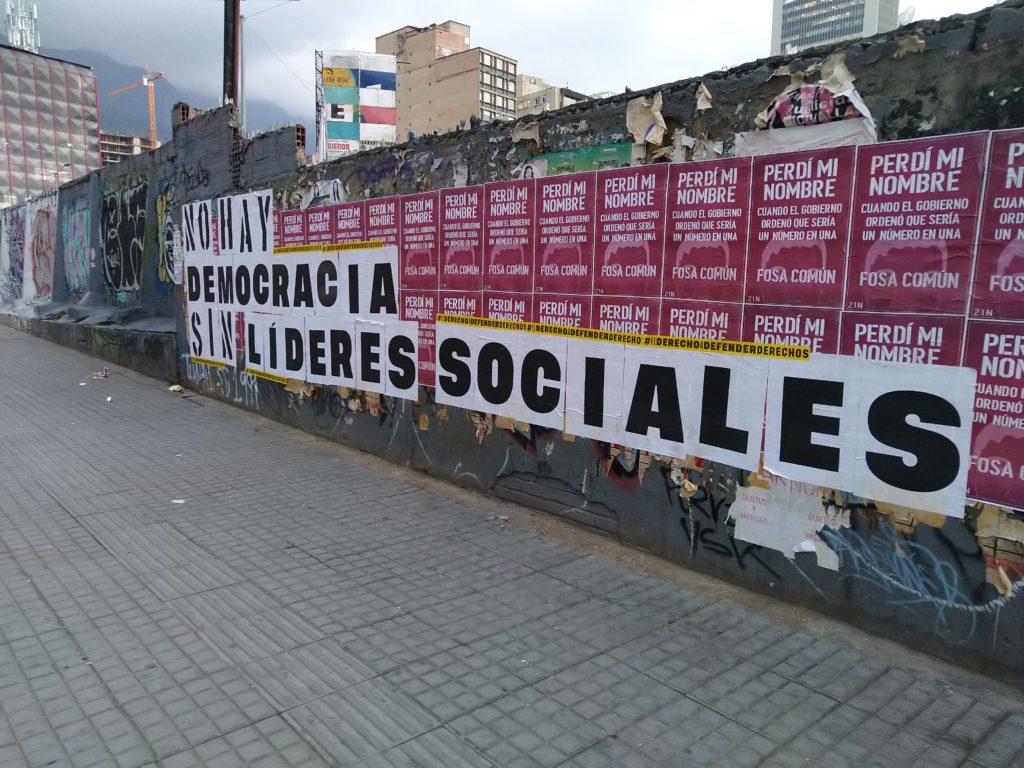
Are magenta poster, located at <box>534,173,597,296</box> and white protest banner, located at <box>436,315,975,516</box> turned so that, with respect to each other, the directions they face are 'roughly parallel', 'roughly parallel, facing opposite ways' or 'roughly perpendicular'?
roughly parallel

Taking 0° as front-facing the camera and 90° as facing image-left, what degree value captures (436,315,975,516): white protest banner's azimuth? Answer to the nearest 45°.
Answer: approximately 45°

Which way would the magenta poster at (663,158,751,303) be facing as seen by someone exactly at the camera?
facing the viewer and to the left of the viewer

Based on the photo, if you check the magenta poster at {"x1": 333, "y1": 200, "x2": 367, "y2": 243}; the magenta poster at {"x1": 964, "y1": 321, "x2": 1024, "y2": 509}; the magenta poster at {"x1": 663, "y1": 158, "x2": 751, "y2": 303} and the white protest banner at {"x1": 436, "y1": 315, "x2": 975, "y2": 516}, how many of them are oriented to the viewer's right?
0

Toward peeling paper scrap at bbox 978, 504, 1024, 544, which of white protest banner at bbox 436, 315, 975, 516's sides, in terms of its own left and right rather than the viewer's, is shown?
left

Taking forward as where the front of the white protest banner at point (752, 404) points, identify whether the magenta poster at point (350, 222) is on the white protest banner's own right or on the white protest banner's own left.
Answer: on the white protest banner's own right

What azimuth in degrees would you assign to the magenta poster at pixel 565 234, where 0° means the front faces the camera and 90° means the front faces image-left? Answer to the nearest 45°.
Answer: approximately 45°

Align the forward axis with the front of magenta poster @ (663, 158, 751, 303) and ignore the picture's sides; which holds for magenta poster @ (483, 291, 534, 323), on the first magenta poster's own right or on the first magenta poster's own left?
on the first magenta poster's own right

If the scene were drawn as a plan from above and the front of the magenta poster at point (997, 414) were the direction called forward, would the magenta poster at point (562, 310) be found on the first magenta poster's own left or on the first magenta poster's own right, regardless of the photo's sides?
on the first magenta poster's own right

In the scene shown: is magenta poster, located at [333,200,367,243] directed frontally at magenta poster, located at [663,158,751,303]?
no

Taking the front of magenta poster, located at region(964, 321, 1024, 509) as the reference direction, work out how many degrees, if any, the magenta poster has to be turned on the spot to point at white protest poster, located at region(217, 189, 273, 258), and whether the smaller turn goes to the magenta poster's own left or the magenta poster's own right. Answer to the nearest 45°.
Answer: approximately 45° to the magenta poster's own right

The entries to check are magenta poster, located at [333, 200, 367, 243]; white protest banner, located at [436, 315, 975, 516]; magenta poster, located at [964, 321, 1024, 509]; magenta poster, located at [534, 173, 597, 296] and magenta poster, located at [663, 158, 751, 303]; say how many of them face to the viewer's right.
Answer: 0

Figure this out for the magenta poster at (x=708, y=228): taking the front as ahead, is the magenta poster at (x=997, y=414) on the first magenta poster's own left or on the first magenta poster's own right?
on the first magenta poster's own left

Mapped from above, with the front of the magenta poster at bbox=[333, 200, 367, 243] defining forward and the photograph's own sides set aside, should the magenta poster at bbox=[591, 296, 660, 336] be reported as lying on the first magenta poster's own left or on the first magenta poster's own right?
on the first magenta poster's own left

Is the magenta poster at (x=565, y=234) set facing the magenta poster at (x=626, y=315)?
no

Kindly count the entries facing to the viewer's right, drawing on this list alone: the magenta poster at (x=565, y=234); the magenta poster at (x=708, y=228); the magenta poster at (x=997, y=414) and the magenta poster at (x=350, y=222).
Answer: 0

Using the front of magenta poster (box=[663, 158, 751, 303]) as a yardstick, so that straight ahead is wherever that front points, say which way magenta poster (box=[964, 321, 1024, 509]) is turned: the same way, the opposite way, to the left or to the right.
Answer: the same way

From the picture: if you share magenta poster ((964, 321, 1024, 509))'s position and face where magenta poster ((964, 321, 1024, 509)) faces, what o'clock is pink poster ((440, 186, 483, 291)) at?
The pink poster is roughly at 2 o'clock from the magenta poster.

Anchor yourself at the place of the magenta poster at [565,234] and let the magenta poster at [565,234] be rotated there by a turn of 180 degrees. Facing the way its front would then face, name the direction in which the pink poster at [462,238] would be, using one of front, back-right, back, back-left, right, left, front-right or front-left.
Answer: left

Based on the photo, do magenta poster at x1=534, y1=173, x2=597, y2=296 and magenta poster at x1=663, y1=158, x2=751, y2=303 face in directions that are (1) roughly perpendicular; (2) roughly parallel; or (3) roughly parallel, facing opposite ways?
roughly parallel
